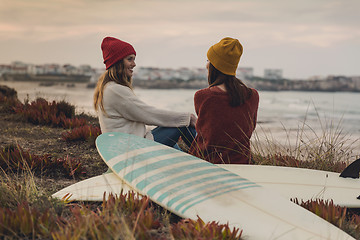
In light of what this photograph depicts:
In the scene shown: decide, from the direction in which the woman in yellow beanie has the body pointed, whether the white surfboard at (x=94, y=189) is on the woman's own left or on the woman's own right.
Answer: on the woman's own left

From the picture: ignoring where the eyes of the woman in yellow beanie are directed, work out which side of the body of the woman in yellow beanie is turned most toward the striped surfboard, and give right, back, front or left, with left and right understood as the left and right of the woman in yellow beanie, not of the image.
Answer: back

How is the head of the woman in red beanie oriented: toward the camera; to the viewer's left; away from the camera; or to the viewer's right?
to the viewer's right

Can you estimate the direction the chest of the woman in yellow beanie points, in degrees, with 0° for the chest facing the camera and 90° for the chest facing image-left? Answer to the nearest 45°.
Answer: approximately 180°

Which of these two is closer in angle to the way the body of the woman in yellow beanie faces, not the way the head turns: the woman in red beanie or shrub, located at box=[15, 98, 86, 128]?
the shrub

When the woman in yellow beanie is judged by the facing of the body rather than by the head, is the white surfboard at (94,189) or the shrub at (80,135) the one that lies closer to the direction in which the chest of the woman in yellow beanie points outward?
the shrub

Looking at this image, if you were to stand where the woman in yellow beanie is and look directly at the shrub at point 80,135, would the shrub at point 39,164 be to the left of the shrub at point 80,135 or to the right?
left
